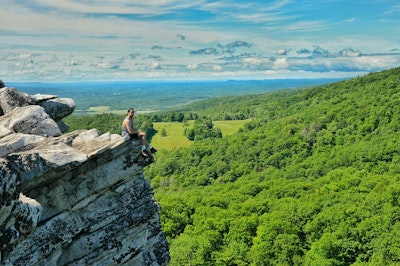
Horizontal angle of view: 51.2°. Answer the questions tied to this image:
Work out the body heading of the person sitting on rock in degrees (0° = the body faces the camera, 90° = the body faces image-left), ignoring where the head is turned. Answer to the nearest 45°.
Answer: approximately 270°
